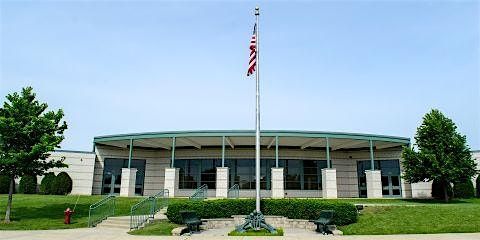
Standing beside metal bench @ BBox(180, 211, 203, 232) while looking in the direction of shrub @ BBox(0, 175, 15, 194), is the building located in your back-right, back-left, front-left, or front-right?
front-right

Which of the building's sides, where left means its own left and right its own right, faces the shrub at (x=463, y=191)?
left

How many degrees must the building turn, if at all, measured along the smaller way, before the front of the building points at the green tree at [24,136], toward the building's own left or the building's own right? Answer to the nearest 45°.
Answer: approximately 45° to the building's own right

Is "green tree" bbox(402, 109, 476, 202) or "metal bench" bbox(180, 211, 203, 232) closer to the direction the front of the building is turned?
the metal bench

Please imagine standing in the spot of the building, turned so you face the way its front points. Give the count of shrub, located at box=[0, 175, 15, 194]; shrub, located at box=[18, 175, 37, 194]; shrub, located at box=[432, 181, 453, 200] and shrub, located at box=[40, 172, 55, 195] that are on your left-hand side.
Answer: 1

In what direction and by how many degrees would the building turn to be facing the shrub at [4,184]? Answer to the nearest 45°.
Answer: approximately 90° to its right

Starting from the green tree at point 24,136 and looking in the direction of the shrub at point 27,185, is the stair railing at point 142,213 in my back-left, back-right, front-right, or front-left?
back-right

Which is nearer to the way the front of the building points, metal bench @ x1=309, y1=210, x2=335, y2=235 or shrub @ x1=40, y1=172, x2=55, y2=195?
the metal bench

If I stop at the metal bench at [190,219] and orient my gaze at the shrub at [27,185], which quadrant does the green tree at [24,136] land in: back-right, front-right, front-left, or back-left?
front-left

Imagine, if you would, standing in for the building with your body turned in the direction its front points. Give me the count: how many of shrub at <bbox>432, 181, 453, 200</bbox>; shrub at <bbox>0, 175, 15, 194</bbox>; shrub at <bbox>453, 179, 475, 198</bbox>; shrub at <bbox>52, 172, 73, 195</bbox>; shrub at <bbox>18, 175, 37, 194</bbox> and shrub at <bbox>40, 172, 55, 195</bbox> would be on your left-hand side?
2

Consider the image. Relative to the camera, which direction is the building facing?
toward the camera

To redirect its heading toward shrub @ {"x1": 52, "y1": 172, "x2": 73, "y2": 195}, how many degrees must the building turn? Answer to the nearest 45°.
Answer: approximately 90° to its right

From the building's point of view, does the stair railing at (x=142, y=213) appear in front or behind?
in front

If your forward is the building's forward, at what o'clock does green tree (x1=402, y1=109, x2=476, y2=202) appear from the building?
The green tree is roughly at 10 o'clock from the building.
